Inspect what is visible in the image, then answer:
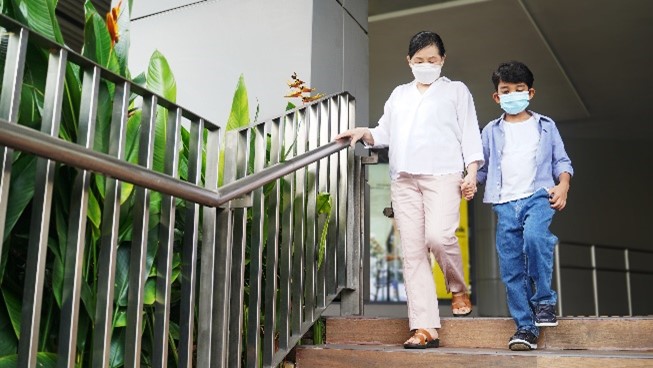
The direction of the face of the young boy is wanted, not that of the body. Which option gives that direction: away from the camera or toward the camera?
toward the camera

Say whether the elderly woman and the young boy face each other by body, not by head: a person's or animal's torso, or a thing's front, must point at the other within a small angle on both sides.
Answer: no

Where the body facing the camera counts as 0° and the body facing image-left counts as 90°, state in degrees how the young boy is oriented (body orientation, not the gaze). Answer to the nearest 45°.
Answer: approximately 0°

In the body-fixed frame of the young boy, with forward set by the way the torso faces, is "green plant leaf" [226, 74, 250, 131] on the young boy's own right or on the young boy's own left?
on the young boy's own right

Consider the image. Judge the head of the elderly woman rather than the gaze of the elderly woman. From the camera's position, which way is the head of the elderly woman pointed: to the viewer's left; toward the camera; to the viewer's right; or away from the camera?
toward the camera

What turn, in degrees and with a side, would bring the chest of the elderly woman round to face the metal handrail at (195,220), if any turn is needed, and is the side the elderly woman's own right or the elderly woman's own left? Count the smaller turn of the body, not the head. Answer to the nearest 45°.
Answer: approximately 45° to the elderly woman's own right

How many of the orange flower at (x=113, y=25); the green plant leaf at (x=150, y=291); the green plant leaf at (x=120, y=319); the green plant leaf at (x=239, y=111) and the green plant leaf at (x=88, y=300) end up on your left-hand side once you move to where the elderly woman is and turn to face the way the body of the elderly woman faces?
0

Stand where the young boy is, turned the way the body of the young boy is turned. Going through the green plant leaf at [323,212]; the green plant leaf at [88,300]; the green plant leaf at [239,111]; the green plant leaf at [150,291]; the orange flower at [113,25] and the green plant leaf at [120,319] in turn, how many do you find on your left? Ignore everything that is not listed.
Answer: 0

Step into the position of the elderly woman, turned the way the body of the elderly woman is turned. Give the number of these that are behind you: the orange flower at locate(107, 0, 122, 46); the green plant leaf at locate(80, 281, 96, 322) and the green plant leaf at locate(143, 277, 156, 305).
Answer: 0

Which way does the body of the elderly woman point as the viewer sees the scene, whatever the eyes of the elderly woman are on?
toward the camera

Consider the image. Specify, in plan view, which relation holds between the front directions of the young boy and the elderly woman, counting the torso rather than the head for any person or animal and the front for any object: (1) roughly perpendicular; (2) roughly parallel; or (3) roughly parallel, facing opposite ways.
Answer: roughly parallel

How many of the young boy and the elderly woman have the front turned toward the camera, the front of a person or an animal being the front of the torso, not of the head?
2

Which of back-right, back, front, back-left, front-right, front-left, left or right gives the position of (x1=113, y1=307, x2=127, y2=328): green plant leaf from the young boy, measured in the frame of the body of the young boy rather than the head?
front-right

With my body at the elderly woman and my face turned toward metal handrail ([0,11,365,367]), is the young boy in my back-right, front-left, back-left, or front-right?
back-left

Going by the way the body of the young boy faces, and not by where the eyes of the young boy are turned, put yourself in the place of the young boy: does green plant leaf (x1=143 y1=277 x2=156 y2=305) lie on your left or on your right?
on your right

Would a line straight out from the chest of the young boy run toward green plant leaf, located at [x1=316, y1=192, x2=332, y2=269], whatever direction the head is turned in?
no
